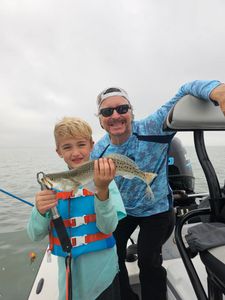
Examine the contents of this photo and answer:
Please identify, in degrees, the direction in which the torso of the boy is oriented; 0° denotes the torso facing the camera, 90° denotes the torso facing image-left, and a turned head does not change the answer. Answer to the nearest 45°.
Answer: approximately 0°

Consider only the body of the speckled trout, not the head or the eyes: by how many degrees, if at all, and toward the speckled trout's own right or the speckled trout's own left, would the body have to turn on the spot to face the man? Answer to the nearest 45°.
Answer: approximately 135° to the speckled trout's own right

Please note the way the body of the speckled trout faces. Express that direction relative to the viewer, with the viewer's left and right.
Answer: facing to the left of the viewer
